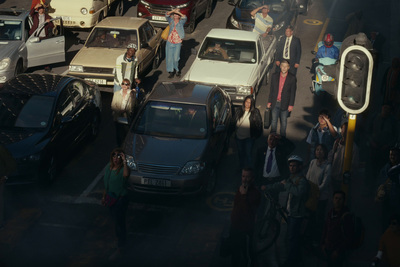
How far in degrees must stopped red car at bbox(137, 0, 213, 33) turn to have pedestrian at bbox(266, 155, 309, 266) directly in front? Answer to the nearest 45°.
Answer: approximately 45° to its left

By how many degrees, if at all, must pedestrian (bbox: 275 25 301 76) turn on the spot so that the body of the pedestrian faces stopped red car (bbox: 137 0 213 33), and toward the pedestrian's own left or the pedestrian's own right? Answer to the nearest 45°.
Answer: approximately 135° to the pedestrian's own right

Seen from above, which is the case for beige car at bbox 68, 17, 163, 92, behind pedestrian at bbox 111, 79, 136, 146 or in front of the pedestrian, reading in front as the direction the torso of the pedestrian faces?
behind

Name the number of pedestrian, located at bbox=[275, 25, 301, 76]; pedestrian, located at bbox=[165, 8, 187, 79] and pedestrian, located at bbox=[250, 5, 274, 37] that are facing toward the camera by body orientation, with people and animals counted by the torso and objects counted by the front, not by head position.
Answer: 3

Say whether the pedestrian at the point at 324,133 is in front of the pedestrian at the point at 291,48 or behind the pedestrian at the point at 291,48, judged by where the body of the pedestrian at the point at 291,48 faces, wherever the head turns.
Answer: in front

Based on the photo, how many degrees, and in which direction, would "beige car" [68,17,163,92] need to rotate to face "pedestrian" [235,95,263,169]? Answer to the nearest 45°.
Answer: approximately 90° to its left

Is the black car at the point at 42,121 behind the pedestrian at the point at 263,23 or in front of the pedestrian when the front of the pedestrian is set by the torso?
in front

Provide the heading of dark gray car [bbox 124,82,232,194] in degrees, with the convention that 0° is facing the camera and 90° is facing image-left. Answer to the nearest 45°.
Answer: approximately 45°

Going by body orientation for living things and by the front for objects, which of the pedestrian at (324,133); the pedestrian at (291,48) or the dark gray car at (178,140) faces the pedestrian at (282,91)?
the pedestrian at (291,48)

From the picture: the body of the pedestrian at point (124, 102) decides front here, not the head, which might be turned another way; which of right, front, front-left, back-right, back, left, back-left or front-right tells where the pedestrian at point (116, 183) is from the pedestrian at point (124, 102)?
front

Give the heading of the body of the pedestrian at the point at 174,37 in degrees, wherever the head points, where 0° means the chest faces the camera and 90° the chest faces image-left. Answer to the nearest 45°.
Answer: approximately 0°

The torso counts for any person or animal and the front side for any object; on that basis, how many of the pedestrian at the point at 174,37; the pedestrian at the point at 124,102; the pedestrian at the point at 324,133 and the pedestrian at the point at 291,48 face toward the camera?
4

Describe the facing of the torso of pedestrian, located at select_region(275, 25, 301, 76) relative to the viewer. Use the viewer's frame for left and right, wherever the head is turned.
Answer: facing the viewer

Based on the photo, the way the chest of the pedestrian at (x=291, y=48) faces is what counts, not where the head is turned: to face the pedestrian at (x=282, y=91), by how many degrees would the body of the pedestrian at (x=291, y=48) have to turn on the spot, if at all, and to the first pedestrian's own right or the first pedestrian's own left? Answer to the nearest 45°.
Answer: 0° — they already face them

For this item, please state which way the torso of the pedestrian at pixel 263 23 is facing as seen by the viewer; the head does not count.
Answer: toward the camera
